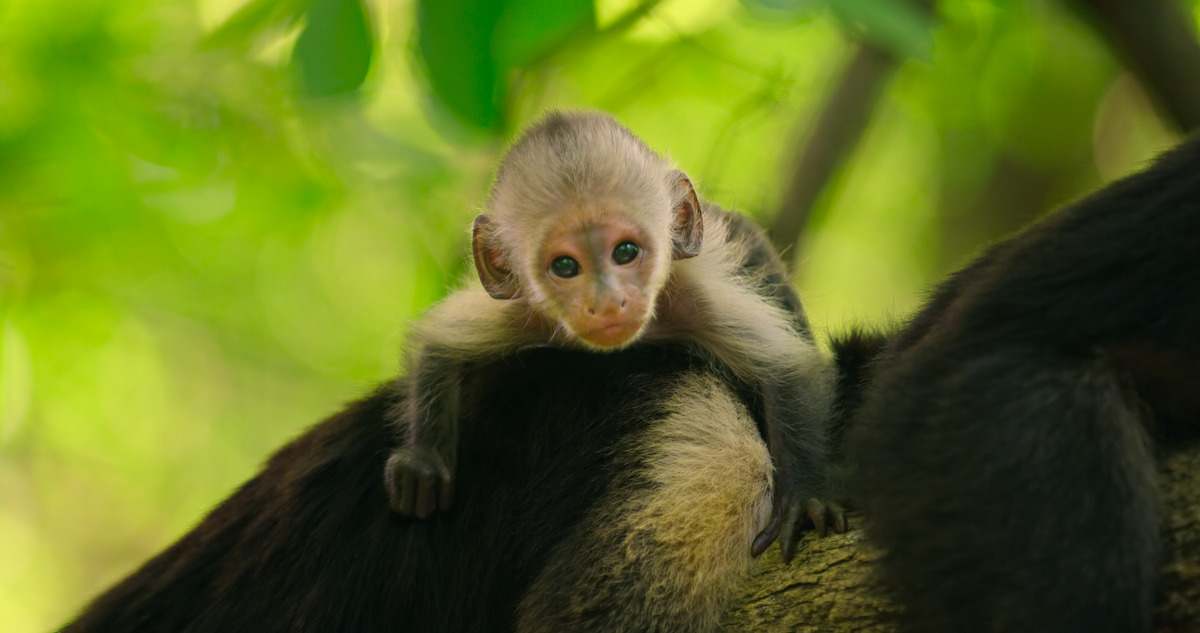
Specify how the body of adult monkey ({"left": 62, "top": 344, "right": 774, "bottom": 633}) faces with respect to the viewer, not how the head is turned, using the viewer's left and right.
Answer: facing to the right of the viewer

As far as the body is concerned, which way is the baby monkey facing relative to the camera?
toward the camera

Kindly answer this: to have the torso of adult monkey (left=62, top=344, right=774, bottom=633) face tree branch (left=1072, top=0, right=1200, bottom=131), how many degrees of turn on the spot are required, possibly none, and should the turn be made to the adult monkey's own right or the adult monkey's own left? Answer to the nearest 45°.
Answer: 0° — it already faces it

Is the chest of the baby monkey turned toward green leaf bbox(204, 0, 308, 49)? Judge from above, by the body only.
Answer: no

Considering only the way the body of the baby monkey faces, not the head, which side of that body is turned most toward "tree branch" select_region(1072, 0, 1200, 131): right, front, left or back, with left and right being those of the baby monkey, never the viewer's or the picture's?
back
